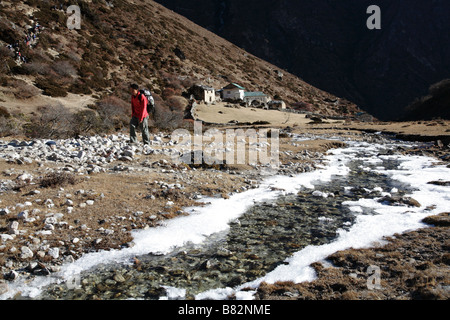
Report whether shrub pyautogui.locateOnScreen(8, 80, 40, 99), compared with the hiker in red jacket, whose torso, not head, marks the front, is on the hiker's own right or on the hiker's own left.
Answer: on the hiker's own right

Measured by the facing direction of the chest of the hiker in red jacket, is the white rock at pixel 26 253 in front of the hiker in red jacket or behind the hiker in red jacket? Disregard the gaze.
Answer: in front

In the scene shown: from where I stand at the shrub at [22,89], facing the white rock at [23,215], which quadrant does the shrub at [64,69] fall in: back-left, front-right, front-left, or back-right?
back-left

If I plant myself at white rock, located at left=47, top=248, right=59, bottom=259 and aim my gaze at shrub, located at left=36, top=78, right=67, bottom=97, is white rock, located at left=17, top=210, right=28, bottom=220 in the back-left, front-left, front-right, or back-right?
front-left

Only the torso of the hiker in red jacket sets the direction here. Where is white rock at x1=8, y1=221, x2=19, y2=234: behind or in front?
in front

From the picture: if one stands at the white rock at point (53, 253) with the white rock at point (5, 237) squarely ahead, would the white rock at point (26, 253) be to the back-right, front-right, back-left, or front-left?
front-left

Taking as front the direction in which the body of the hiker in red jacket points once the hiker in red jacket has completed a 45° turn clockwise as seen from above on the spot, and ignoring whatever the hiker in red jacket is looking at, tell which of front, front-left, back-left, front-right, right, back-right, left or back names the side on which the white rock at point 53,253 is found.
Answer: left

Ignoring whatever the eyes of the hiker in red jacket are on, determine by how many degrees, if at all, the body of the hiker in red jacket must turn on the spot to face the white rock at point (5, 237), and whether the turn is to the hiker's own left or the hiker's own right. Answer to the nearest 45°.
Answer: approximately 45° to the hiker's own left

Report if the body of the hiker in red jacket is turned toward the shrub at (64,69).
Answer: no

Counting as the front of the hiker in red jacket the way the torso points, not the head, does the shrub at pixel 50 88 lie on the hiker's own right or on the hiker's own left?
on the hiker's own right

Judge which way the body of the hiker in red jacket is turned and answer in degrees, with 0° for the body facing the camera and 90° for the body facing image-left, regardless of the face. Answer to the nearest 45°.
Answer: approximately 45°
